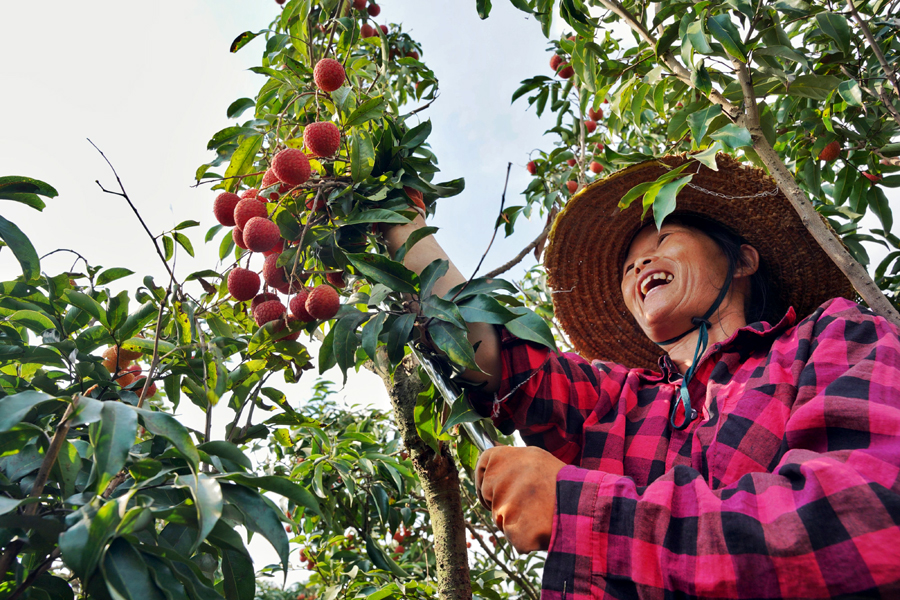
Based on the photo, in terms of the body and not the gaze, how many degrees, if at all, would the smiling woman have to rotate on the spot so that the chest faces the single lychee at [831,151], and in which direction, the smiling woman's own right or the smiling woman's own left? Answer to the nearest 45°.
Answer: approximately 180°

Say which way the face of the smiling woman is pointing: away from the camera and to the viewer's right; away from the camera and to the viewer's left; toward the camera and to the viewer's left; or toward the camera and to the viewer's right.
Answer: toward the camera and to the viewer's left

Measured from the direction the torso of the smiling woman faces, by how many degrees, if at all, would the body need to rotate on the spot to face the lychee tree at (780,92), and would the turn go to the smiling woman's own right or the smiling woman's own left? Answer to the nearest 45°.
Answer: approximately 180°

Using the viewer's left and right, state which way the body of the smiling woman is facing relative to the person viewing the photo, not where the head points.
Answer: facing the viewer and to the left of the viewer
